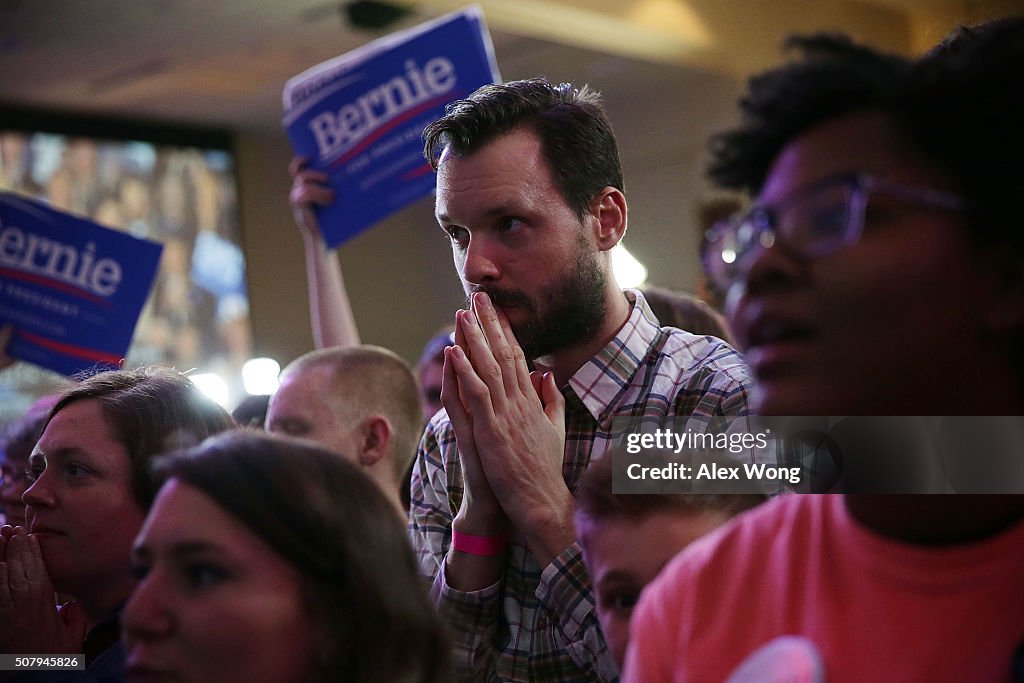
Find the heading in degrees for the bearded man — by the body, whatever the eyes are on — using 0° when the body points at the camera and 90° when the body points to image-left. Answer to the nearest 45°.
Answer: approximately 45°

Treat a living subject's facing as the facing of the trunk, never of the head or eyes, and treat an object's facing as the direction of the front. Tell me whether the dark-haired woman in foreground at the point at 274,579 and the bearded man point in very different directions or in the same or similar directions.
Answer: same or similar directions

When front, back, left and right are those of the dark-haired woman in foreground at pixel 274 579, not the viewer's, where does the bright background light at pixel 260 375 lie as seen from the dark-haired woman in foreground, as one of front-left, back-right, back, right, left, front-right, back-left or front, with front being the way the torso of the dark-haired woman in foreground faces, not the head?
back-right

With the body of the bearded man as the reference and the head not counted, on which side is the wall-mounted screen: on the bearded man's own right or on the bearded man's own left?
on the bearded man's own right

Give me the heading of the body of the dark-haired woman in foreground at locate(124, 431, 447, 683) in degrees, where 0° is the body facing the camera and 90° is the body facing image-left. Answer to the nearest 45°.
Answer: approximately 45°

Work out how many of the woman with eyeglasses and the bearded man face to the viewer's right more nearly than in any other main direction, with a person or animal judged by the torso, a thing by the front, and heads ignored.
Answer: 0

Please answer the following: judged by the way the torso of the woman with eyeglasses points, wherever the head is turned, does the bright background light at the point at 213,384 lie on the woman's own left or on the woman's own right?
on the woman's own right

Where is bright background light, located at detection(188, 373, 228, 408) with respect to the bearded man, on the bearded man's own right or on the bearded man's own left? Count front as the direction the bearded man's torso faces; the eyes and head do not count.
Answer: on the bearded man's own right

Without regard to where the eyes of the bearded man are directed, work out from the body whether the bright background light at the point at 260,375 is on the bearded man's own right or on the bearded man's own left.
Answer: on the bearded man's own right

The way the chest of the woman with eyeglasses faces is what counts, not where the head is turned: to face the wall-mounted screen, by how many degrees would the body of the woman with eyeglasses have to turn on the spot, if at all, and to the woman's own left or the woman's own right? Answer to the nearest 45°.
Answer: approximately 90° to the woman's own right

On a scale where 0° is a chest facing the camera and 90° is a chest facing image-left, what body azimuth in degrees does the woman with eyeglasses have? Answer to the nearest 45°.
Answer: approximately 45°
